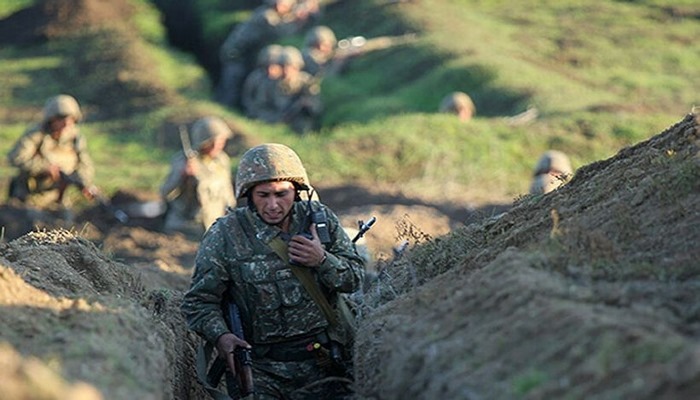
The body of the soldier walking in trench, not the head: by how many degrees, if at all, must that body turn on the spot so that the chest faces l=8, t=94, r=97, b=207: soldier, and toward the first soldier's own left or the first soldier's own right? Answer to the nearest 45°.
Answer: approximately 180°

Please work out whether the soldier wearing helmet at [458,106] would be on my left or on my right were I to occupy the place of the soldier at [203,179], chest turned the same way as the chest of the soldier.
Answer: on my left

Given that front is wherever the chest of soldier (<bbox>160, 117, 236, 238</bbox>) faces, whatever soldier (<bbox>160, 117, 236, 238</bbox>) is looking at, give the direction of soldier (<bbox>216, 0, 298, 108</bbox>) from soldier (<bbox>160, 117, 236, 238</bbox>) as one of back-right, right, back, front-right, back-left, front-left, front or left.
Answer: back-left

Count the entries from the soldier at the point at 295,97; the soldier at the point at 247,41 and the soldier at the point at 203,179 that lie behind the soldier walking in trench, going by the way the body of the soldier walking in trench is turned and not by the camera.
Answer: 3

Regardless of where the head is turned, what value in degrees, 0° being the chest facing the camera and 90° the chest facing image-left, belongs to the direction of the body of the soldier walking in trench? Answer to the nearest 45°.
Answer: approximately 0°

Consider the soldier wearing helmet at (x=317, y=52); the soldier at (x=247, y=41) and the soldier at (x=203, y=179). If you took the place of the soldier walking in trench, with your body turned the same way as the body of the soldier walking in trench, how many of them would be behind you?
3

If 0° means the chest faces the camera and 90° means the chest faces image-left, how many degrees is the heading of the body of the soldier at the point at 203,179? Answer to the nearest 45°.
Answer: approximately 315°

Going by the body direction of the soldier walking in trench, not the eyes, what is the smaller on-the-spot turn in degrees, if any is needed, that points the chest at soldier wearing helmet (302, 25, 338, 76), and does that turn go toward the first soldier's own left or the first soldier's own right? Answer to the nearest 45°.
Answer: approximately 180°

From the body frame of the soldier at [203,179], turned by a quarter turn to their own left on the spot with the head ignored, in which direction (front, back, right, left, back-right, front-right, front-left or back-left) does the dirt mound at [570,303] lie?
back-right

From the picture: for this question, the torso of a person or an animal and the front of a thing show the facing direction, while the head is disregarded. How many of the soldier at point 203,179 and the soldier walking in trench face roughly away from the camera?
0

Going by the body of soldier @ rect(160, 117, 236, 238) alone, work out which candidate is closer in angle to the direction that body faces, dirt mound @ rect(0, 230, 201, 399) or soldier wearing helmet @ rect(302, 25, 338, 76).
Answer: the dirt mound

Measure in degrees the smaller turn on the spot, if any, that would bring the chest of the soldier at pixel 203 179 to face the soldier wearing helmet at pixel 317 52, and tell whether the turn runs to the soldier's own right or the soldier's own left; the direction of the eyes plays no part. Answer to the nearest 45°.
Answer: approximately 135° to the soldier's own left

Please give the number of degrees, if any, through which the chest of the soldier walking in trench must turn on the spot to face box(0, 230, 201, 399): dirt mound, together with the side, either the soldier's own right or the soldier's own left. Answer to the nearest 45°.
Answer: approximately 45° to the soldier's own right
